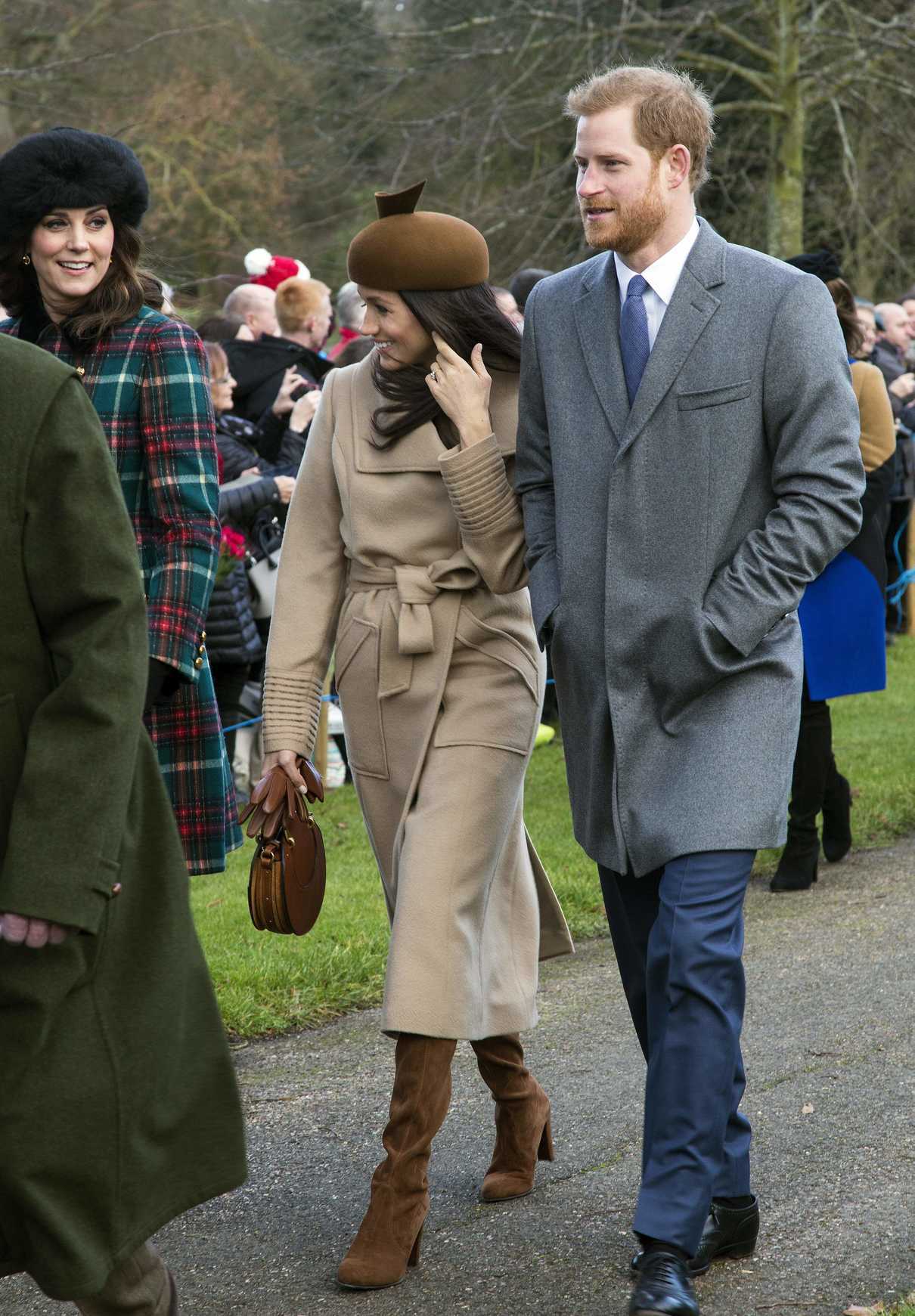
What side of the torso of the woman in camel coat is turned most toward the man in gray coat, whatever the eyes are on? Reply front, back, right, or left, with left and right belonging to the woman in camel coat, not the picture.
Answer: left

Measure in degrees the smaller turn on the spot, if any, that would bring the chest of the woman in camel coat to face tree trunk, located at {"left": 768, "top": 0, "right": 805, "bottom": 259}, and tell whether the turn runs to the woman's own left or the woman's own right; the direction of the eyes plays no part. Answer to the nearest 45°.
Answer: approximately 135° to the woman's own right

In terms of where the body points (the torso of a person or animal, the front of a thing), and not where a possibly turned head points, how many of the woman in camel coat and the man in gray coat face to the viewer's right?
0

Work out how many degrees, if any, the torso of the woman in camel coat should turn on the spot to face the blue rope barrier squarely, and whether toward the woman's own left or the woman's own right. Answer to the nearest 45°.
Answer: approximately 135° to the woman's own right

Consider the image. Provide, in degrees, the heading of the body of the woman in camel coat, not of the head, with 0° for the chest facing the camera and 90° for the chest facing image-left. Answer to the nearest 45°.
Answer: approximately 45°

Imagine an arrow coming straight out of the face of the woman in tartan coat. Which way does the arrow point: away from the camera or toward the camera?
toward the camera

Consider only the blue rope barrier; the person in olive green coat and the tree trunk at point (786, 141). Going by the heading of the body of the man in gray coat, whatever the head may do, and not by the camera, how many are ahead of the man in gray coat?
1

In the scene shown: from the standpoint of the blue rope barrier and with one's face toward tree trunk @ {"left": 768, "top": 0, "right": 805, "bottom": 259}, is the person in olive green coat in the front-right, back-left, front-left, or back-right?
back-left

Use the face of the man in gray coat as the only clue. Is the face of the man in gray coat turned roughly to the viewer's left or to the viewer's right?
to the viewer's left

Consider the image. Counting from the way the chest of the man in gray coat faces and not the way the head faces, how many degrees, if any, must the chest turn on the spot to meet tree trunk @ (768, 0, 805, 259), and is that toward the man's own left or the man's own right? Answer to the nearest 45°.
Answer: approximately 135° to the man's own right

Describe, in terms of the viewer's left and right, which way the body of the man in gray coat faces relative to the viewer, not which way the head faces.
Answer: facing the viewer and to the left of the viewer

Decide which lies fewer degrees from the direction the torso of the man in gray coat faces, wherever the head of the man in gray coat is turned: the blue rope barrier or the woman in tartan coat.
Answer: the woman in tartan coat

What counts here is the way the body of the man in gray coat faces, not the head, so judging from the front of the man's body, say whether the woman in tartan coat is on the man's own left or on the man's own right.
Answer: on the man's own right

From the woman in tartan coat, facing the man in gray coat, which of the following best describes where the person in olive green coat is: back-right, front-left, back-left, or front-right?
front-right

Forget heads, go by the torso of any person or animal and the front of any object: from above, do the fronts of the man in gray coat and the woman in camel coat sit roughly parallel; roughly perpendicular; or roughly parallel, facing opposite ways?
roughly parallel

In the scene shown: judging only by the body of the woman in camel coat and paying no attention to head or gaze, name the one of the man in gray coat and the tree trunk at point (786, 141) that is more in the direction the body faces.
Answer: the man in gray coat
